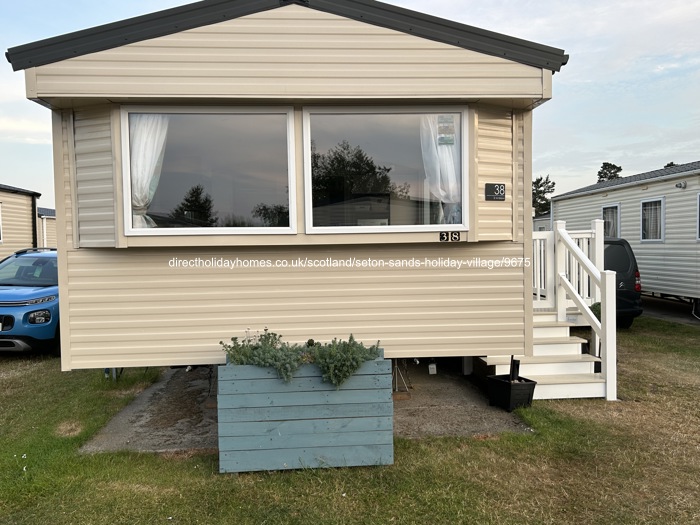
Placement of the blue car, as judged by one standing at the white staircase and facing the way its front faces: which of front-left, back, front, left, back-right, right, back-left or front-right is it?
right

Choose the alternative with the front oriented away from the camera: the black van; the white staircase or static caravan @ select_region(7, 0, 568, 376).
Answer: the black van

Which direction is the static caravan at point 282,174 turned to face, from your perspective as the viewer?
facing the viewer

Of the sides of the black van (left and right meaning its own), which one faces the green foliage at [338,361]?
back

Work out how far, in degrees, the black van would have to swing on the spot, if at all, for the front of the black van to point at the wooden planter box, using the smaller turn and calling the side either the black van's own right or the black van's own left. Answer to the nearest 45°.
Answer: approximately 180°

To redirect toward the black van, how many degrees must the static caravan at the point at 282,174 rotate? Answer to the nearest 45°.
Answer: approximately 135° to its left

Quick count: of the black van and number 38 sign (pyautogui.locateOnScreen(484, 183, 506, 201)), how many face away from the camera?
1

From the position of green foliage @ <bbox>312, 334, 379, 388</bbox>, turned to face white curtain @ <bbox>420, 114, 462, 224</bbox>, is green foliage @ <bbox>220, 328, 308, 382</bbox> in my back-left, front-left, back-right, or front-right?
back-left

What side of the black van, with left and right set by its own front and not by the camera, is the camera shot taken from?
back

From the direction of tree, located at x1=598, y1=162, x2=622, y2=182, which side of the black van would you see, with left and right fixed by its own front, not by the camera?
front

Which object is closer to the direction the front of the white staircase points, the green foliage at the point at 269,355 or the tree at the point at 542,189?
the green foliage

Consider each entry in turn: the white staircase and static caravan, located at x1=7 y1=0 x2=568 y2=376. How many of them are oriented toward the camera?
2

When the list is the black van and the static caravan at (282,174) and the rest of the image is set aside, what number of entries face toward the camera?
1

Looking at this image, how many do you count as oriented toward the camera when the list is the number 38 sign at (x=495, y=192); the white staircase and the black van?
2
